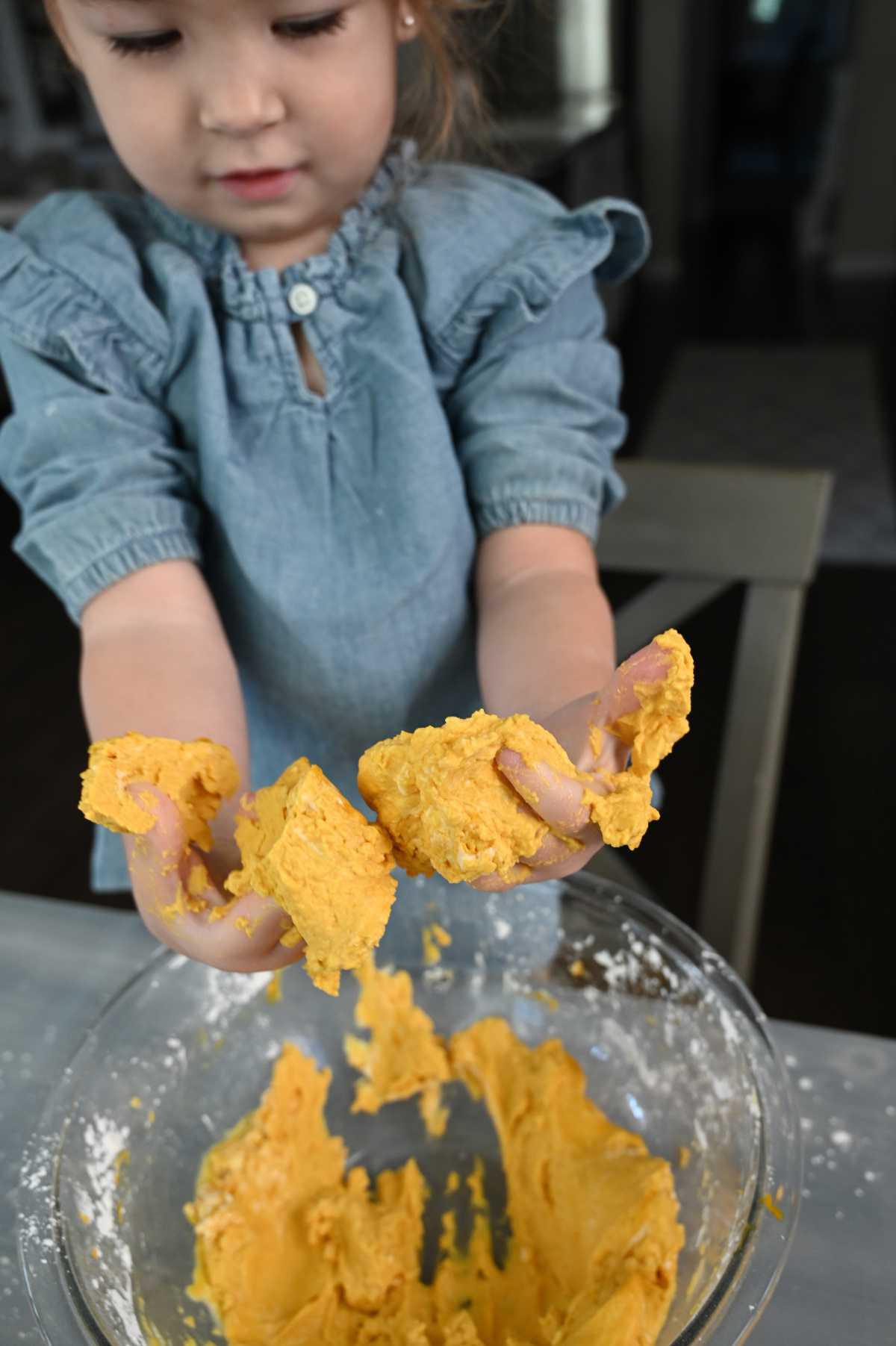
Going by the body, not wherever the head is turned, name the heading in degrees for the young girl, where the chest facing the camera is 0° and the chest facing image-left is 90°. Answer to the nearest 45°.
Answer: approximately 0°

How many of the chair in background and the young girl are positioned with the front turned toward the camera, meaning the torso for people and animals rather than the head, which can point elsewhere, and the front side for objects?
2

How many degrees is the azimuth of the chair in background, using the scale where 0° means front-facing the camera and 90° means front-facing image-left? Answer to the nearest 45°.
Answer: approximately 0°
